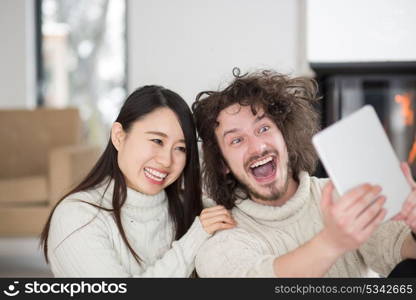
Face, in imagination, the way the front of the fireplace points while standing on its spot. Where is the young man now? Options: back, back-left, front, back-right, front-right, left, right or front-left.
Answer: front

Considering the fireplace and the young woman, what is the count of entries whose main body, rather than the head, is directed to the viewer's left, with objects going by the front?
0

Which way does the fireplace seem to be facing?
toward the camera

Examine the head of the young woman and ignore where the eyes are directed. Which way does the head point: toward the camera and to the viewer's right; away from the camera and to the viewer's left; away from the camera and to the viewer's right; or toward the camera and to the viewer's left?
toward the camera and to the viewer's right

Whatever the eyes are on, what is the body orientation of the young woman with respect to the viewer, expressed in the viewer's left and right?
facing the viewer and to the right of the viewer

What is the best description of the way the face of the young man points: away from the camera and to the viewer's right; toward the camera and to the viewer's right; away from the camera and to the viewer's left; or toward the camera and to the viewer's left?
toward the camera and to the viewer's right

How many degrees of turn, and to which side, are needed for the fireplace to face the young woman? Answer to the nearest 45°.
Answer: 0° — it already faces them
